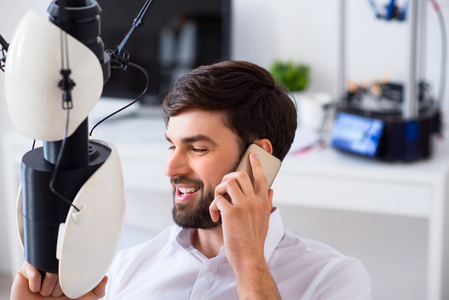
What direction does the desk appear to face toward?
toward the camera

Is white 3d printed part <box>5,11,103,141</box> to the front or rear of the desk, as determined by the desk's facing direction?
to the front

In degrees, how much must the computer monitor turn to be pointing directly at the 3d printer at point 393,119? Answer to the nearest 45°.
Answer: approximately 45° to its left

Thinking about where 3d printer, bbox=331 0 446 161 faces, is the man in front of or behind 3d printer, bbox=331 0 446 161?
in front

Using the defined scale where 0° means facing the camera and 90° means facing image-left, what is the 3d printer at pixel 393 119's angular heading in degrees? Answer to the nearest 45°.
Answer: approximately 45°

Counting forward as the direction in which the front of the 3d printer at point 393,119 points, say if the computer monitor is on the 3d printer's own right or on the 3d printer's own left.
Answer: on the 3d printer's own right

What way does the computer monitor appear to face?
toward the camera

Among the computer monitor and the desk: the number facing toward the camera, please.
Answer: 2
